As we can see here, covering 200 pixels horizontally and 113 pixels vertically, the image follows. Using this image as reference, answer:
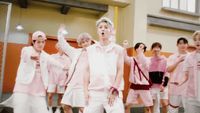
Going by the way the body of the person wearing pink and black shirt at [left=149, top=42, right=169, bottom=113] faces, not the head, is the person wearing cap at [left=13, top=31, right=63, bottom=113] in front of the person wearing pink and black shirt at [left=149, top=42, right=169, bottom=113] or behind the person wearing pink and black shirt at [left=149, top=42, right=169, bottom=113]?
in front

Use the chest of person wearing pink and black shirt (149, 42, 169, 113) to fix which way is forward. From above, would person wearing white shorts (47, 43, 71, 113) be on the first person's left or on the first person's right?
on the first person's right

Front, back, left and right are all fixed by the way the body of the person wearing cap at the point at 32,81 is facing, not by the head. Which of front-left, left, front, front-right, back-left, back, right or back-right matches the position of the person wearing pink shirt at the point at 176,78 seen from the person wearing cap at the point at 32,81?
front-left

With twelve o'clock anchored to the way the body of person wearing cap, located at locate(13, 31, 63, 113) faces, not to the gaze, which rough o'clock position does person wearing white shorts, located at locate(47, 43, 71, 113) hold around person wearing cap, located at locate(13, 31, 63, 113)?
person wearing white shorts, located at locate(47, 43, 71, 113) is roughly at 8 o'clock from person wearing cap, located at locate(13, 31, 63, 113).

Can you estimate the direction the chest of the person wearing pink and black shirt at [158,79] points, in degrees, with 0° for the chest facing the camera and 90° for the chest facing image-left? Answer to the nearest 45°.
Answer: approximately 0°

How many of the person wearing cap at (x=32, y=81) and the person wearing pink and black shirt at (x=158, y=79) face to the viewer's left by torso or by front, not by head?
0
